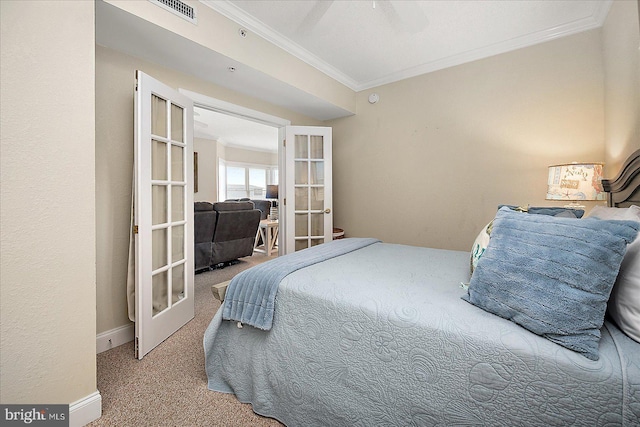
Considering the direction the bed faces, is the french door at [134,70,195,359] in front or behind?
in front

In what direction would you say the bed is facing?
to the viewer's left

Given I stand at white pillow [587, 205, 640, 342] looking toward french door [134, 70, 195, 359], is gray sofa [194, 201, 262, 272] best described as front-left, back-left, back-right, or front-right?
front-right

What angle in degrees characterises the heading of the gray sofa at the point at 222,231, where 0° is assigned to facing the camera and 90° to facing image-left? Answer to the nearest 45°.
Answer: approximately 135°

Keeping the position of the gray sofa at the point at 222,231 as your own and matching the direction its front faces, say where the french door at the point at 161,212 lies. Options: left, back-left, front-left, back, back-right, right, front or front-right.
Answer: back-left

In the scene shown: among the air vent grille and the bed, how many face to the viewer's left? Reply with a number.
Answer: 1
